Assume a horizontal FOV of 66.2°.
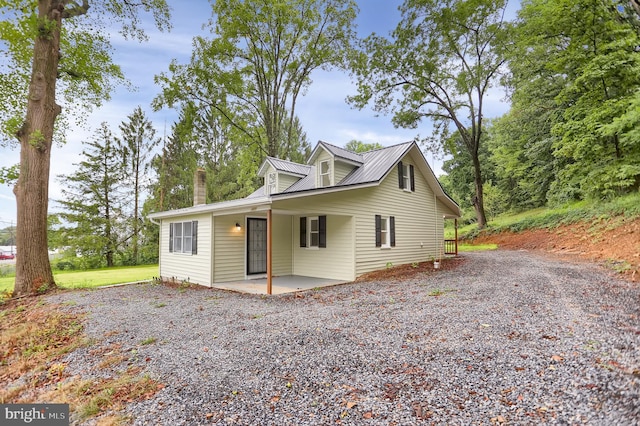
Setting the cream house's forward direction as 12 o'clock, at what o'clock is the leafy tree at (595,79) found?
The leafy tree is roughly at 7 o'clock from the cream house.

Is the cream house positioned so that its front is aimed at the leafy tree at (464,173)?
no

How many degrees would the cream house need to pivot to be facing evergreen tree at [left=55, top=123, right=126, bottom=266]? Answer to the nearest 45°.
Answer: approximately 90° to its right

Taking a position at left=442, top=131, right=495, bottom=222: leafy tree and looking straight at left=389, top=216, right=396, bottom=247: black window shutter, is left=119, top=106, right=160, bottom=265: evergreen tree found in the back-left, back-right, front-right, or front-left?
front-right

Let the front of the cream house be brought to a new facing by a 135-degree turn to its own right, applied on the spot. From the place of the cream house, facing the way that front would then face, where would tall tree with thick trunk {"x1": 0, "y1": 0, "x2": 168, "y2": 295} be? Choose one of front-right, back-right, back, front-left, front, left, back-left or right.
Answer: left

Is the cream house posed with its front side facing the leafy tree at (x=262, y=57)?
no

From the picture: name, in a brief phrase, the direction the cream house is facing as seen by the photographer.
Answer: facing the viewer and to the left of the viewer

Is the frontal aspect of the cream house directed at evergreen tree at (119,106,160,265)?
no
